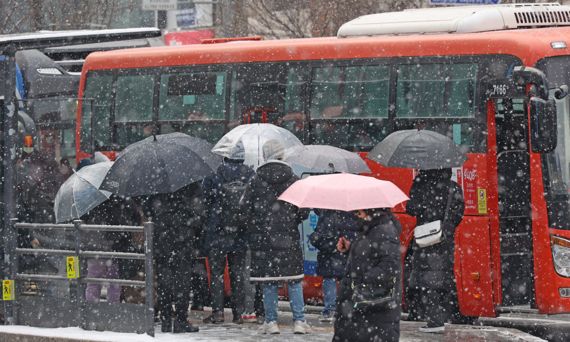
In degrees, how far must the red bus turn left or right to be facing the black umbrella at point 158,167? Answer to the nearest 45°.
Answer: approximately 90° to its right

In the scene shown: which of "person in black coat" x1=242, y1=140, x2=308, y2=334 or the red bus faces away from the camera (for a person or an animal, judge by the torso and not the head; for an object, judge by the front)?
the person in black coat

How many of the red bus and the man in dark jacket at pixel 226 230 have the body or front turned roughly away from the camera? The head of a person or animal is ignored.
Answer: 1

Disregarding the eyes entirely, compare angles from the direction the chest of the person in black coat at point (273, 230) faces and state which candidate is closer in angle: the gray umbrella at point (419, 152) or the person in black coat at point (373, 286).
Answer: the gray umbrella

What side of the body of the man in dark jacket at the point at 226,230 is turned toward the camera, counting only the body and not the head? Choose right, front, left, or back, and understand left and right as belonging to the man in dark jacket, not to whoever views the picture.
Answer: back

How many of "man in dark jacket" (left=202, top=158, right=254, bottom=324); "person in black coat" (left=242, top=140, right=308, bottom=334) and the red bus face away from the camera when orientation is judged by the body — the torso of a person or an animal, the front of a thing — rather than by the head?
2

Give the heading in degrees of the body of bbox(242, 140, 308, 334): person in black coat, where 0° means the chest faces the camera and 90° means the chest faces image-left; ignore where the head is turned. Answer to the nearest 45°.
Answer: approximately 180°

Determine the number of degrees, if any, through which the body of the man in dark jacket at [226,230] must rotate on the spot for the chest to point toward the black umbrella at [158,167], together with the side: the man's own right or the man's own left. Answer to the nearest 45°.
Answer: approximately 135° to the man's own left

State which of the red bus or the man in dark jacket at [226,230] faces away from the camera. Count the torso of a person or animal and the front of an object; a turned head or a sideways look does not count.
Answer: the man in dark jacket

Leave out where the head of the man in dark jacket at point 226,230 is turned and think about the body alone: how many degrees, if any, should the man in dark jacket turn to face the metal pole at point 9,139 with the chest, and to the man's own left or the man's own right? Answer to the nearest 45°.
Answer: approximately 90° to the man's own left
